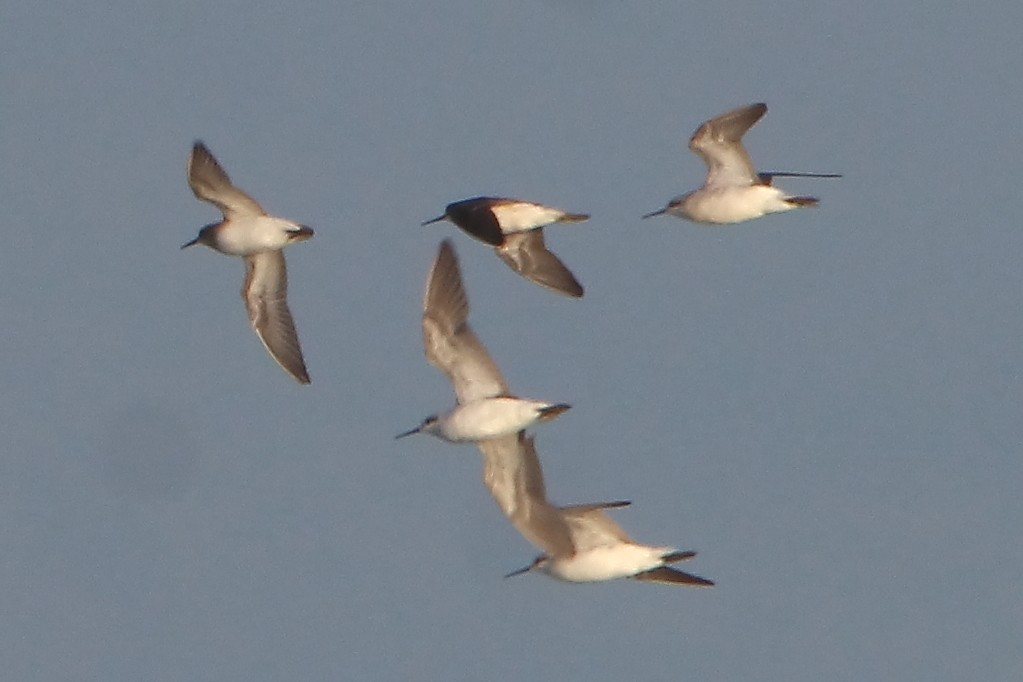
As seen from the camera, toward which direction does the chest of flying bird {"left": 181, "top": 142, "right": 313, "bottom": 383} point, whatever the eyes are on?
to the viewer's left

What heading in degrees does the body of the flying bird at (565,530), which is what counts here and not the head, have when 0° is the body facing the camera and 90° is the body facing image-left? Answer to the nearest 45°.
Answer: approximately 90°

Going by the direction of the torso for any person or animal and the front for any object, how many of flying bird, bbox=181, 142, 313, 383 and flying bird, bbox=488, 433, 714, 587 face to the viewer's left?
2

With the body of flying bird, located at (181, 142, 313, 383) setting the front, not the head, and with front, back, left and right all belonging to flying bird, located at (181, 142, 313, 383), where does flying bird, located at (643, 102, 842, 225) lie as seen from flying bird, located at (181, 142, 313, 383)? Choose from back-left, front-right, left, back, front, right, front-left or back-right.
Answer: back

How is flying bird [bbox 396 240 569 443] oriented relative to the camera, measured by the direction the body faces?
to the viewer's left

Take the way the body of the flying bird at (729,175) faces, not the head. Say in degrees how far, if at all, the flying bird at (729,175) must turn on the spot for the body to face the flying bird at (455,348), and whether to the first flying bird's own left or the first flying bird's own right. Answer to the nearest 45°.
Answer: approximately 45° to the first flying bird's own left

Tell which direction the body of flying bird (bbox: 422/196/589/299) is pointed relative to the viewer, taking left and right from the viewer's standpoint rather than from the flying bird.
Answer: facing to the left of the viewer

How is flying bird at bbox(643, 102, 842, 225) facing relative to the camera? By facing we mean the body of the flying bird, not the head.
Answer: to the viewer's left
